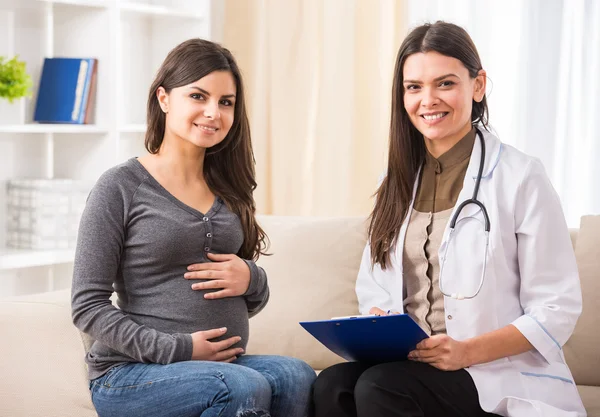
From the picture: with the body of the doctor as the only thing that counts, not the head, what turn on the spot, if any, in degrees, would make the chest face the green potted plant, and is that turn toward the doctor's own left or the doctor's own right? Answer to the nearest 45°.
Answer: approximately 90° to the doctor's own right

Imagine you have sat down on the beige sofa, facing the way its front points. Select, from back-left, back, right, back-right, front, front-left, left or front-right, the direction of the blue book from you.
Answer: back-right

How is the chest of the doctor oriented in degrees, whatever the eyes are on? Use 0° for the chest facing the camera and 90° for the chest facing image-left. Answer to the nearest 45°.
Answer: approximately 45°

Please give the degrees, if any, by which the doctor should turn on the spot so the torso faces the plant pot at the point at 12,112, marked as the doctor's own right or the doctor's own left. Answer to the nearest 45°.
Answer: approximately 90° to the doctor's own right

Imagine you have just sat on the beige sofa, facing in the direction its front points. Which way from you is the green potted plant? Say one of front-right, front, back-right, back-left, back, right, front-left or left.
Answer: back-right

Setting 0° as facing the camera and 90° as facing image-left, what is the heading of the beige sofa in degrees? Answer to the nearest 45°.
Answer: approximately 0°

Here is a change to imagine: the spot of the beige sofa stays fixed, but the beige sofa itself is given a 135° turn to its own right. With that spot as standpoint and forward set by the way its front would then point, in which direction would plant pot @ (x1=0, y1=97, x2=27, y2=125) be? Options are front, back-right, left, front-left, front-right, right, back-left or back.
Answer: front
